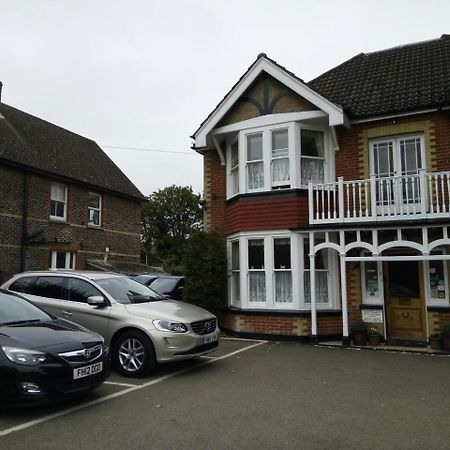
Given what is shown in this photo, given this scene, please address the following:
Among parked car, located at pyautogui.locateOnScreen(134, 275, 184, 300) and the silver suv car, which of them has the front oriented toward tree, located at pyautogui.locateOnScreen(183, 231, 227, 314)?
the parked car

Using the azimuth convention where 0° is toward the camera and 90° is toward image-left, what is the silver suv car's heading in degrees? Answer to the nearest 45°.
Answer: approximately 315°

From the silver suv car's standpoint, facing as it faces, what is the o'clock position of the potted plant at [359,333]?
The potted plant is roughly at 10 o'clock from the silver suv car.

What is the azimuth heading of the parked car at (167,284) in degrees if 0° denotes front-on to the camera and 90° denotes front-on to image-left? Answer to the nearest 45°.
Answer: approximately 315°

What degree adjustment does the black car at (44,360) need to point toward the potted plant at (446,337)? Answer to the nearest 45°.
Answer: approximately 45° to its left

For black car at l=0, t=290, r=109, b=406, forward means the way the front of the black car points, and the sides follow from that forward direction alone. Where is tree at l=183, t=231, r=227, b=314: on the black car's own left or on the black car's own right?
on the black car's own left

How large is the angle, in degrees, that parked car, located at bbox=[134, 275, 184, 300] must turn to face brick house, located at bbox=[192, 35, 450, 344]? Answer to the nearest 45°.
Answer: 0° — it already faces it

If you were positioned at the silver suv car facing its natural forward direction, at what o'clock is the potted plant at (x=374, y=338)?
The potted plant is roughly at 10 o'clock from the silver suv car.

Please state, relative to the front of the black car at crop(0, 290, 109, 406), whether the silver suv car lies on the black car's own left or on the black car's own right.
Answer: on the black car's own left
